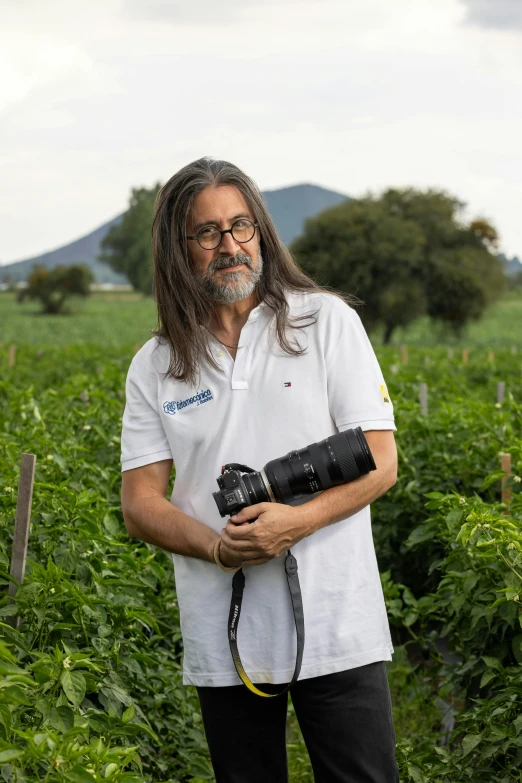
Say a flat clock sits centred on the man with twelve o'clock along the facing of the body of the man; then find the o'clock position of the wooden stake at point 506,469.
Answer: The wooden stake is roughly at 7 o'clock from the man.

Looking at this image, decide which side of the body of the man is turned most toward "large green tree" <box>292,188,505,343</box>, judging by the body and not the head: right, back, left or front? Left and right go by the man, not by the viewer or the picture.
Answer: back

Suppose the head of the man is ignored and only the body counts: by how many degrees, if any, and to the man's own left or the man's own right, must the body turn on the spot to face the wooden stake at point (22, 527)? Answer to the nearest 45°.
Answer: approximately 90° to the man's own right

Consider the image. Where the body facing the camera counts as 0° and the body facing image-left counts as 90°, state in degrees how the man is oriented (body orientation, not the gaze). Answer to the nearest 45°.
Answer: approximately 0°
